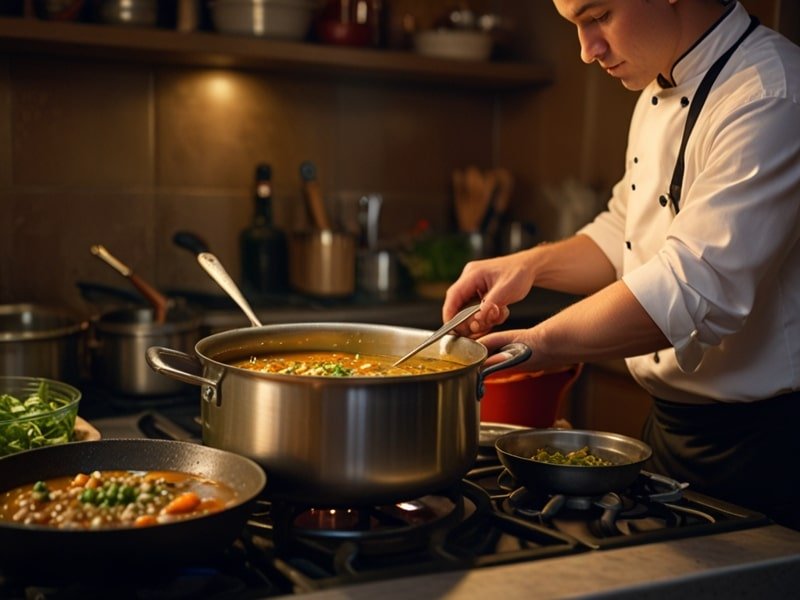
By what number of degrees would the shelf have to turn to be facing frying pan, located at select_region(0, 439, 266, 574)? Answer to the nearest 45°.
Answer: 0° — it already faces it

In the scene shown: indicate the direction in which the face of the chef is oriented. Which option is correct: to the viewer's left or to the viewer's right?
to the viewer's left

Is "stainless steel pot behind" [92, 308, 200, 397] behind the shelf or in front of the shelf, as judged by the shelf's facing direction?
in front

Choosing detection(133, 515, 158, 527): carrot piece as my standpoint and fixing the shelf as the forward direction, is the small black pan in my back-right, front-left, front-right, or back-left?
front-right

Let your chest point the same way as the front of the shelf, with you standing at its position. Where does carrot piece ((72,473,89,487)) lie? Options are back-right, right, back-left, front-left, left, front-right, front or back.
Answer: front

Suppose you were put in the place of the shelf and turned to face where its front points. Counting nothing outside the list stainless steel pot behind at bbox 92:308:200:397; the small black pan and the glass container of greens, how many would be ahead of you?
3

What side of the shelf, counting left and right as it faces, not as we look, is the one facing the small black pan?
front

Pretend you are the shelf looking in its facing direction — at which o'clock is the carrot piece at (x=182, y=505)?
The carrot piece is roughly at 12 o'clock from the shelf.

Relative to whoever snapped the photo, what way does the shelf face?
facing the viewer

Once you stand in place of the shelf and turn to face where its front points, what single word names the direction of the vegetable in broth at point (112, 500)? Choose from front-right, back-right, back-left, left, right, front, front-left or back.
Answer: front

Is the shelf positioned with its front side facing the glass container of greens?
yes

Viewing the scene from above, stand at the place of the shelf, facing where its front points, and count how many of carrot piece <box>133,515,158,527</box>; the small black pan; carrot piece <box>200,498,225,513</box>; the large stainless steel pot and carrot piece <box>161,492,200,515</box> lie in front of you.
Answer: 5

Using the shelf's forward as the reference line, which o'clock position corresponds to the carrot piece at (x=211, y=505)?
The carrot piece is roughly at 12 o'clock from the shelf.

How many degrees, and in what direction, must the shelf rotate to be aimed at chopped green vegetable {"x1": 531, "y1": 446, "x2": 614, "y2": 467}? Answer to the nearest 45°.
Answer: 0° — it already faces it
